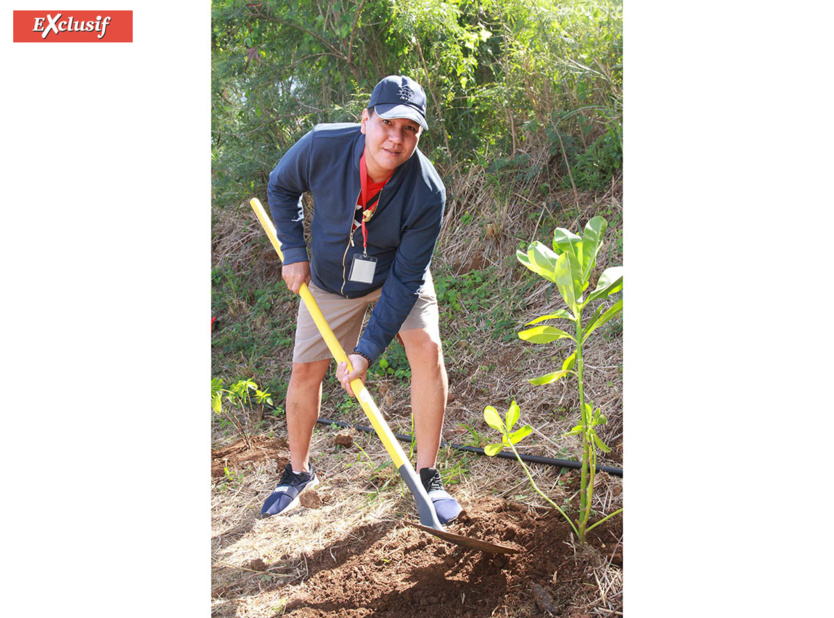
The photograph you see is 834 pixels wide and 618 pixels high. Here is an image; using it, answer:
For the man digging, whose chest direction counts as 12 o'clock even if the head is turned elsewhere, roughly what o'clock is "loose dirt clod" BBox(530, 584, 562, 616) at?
The loose dirt clod is roughly at 11 o'clock from the man digging.

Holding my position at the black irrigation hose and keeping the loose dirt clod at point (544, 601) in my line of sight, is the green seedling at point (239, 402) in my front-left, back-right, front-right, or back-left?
back-right

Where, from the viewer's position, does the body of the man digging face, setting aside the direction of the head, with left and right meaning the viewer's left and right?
facing the viewer

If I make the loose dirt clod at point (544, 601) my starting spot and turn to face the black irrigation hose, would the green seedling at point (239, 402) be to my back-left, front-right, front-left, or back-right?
front-left

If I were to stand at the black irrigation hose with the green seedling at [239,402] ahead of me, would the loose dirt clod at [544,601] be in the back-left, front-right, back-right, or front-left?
back-left

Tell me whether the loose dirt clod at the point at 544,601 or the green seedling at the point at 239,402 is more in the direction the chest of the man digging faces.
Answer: the loose dirt clod

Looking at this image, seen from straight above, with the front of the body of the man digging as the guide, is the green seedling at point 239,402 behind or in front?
behind
